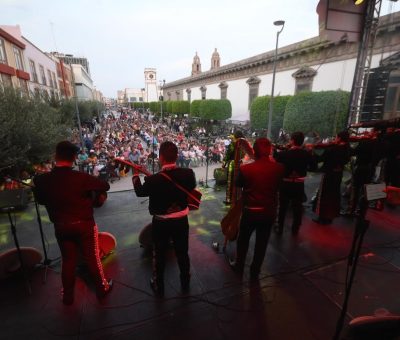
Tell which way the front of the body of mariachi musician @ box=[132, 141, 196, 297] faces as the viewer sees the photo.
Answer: away from the camera

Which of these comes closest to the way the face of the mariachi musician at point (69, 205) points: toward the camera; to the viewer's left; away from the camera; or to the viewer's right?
away from the camera

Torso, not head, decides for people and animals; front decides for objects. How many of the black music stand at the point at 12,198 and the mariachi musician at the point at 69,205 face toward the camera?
1

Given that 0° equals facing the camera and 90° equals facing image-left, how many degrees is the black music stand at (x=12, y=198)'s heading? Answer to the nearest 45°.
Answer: approximately 0°

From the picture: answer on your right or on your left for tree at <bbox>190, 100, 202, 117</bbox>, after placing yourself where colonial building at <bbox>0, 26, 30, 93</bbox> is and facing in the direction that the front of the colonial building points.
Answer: on your left

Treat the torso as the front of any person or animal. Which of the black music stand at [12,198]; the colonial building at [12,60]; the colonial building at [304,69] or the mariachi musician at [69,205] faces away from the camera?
the mariachi musician

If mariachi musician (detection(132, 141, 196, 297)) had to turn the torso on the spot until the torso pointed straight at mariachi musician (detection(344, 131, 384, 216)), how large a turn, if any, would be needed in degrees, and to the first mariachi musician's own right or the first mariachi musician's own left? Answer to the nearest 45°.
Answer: approximately 90° to the first mariachi musician's own right

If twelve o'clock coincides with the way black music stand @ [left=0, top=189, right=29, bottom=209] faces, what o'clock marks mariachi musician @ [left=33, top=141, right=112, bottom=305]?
The mariachi musician is roughly at 11 o'clock from the black music stand.

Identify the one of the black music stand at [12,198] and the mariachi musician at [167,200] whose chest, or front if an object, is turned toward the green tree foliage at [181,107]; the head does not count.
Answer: the mariachi musician

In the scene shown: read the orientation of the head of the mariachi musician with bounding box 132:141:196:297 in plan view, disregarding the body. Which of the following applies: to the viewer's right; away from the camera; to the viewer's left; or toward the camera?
away from the camera

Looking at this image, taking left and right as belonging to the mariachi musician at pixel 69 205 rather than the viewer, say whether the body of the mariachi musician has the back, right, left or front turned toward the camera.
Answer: back

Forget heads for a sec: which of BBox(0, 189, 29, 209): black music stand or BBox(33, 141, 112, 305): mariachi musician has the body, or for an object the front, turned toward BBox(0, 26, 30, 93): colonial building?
the mariachi musician

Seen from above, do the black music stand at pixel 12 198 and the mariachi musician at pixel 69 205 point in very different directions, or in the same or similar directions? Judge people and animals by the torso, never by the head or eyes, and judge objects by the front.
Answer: very different directions

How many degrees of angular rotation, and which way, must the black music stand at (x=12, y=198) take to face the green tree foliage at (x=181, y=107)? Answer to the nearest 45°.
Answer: approximately 135° to its left

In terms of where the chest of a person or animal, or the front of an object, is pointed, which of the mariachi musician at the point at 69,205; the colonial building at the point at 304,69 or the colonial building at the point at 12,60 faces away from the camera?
the mariachi musician
